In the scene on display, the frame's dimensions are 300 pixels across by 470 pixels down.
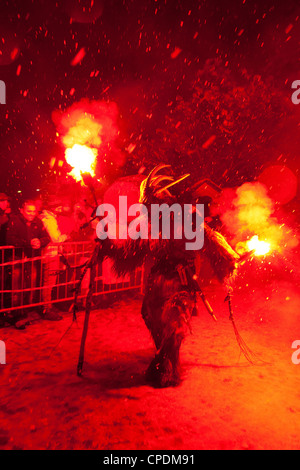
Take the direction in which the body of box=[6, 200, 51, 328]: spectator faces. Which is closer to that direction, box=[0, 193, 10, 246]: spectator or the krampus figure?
the krampus figure

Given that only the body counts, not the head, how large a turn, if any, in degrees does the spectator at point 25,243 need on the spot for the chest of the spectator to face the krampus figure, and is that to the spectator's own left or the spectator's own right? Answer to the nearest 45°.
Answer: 0° — they already face it

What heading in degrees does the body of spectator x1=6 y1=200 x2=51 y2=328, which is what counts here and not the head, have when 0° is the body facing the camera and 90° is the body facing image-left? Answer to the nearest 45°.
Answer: approximately 315°

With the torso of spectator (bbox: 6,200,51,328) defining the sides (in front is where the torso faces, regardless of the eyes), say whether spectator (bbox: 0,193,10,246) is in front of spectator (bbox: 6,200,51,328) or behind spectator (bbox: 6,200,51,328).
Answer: behind
